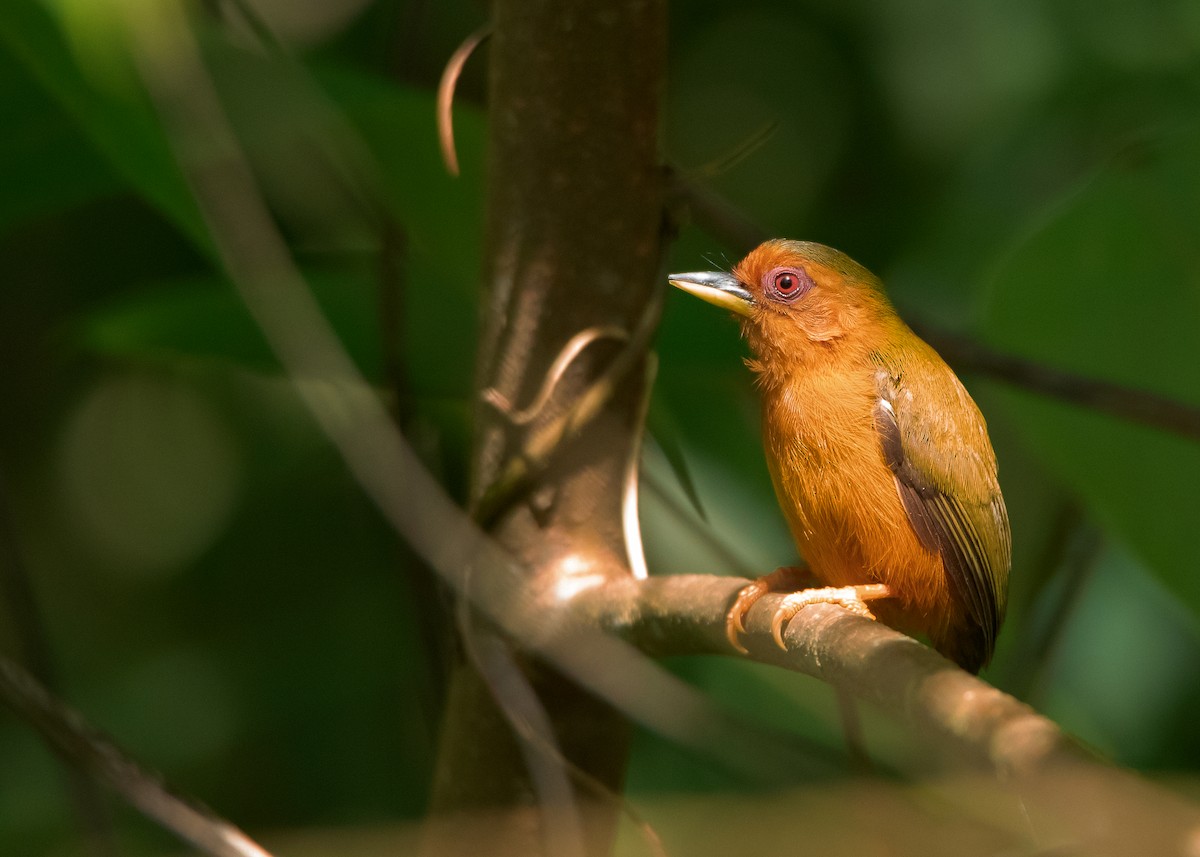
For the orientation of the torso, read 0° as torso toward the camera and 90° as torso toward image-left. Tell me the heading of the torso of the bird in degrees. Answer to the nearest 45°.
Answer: approximately 90°

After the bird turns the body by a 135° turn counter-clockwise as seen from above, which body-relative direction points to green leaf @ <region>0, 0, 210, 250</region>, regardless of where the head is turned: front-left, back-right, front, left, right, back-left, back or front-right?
back-right

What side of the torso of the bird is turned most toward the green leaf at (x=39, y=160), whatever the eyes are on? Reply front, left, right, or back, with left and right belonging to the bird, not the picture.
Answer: right
